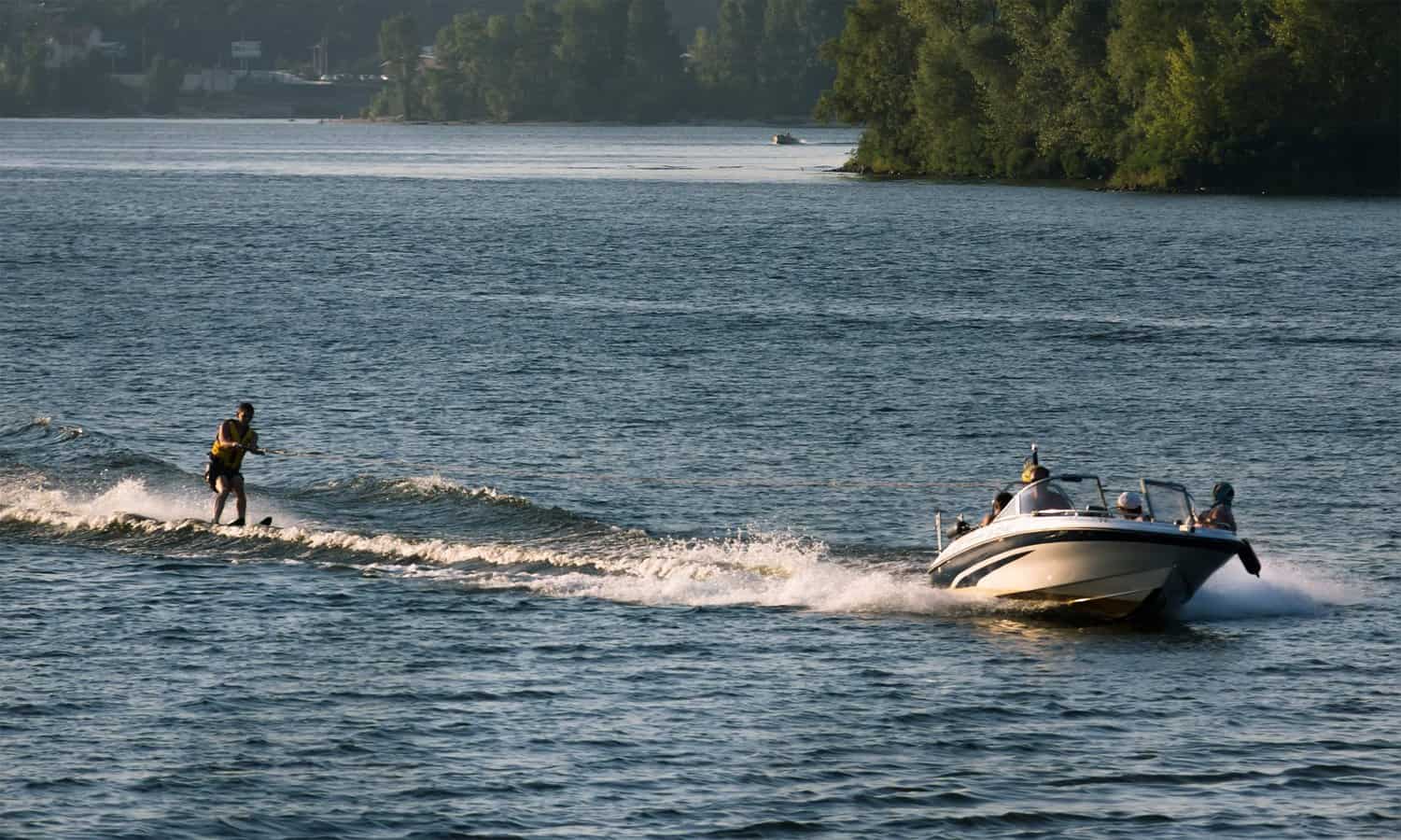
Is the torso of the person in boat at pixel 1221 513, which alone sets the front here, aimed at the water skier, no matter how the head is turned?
yes

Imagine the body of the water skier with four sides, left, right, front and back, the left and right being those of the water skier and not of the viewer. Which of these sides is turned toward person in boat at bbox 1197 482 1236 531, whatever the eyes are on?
front

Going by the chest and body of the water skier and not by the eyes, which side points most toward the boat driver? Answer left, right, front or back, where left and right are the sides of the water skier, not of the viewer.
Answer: front

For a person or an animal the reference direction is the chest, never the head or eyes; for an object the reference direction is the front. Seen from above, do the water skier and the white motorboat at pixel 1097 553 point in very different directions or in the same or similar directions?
same or similar directions

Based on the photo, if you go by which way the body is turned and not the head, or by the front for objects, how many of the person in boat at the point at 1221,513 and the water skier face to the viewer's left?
1

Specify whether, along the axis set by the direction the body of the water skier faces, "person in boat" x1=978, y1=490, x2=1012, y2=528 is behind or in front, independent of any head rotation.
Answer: in front

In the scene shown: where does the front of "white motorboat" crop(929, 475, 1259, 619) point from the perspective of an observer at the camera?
facing the viewer and to the right of the viewer

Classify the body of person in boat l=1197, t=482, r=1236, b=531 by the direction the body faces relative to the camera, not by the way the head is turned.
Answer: to the viewer's left

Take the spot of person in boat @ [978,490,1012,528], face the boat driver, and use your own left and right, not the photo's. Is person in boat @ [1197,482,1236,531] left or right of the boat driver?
left

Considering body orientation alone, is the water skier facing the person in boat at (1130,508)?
yes

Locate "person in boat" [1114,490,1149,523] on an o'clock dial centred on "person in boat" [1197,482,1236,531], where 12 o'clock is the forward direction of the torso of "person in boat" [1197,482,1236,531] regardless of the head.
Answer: "person in boat" [1114,490,1149,523] is roughly at 11 o'clock from "person in boat" [1197,482,1236,531].

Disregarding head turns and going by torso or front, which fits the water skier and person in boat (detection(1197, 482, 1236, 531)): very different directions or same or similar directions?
very different directions
